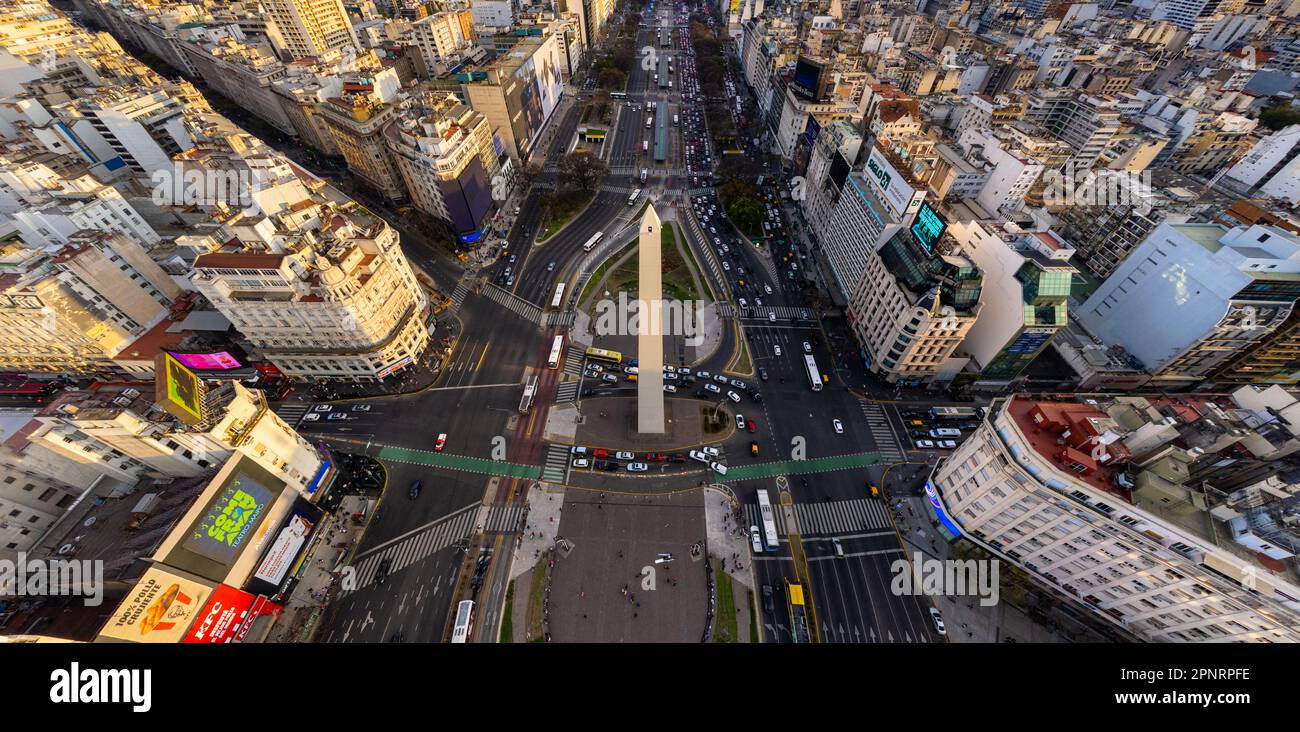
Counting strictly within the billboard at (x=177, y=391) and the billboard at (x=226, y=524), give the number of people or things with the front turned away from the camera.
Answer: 0

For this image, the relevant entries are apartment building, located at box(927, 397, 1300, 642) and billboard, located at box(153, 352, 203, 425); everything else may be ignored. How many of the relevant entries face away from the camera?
0

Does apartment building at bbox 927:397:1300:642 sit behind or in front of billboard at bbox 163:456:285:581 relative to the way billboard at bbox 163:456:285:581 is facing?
in front

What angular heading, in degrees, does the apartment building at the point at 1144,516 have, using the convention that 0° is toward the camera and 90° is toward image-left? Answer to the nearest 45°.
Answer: approximately 45°
